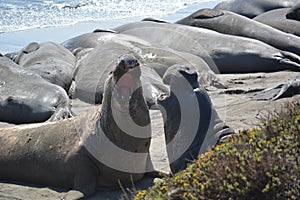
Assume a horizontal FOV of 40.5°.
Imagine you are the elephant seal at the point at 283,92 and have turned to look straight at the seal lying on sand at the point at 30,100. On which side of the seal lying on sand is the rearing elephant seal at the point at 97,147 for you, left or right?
left

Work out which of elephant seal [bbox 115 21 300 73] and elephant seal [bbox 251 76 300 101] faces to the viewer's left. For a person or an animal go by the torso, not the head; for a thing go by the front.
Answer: elephant seal [bbox 115 21 300 73]

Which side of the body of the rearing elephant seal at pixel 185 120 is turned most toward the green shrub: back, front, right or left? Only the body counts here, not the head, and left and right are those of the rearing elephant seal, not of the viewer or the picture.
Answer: left

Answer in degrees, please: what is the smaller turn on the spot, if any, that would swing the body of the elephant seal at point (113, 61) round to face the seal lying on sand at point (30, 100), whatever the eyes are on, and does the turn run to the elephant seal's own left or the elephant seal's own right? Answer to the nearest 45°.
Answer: approximately 45° to the elephant seal's own left

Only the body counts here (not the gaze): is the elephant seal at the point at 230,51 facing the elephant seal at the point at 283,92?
no

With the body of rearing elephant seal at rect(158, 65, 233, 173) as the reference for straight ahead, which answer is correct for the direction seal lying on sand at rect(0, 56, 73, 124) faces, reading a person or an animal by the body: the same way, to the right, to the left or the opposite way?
the same way

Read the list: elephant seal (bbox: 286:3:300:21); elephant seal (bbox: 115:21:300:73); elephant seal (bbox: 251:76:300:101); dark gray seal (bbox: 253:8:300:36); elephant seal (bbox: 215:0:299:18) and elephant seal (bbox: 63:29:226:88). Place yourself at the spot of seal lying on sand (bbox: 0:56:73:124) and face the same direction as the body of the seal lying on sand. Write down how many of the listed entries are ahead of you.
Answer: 0

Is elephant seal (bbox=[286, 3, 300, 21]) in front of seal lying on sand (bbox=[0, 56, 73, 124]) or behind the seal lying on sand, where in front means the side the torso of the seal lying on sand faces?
behind

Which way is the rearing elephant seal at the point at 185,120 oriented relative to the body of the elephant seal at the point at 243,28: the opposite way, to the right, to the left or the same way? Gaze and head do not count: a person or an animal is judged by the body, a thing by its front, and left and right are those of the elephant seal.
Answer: the same way

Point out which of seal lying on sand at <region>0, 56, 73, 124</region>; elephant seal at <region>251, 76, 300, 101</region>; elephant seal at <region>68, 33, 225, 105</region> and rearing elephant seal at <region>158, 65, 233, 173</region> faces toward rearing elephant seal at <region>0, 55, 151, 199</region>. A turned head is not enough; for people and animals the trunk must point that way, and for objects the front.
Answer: rearing elephant seal at <region>158, 65, 233, 173</region>

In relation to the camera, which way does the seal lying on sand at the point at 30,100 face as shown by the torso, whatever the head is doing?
to the viewer's left
